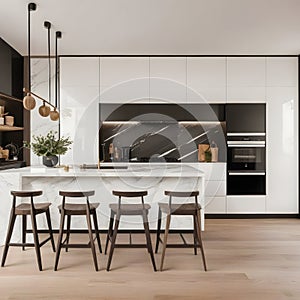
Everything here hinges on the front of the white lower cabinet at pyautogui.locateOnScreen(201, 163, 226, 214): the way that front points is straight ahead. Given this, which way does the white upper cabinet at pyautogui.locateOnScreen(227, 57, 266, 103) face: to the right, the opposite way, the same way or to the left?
the same way

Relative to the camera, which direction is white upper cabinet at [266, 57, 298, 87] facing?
toward the camera

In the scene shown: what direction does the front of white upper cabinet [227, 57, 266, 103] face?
toward the camera

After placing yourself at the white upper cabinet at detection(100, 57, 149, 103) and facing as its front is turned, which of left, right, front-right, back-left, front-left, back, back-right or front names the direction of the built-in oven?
left

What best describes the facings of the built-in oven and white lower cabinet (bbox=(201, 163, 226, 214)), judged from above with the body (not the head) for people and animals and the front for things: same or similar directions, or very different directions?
same or similar directions

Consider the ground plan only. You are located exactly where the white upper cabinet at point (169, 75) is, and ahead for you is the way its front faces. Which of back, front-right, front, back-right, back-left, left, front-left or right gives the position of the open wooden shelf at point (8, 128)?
right

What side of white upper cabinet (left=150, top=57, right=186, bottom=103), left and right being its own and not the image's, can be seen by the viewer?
front

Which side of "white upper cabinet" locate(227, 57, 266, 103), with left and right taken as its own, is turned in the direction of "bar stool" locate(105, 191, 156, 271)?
front

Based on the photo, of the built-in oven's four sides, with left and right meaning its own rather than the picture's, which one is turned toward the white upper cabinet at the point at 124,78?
right

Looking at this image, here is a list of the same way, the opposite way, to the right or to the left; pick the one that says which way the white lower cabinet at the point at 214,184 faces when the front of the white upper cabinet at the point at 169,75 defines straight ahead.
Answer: the same way

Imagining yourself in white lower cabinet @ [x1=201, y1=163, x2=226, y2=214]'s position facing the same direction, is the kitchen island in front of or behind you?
in front

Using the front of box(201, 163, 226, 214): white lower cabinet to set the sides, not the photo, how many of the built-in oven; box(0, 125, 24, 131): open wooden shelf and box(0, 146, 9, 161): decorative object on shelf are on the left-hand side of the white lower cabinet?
1

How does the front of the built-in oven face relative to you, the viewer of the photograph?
facing the viewer

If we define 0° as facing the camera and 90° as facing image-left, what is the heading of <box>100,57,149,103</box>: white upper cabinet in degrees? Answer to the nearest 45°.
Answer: approximately 0°
